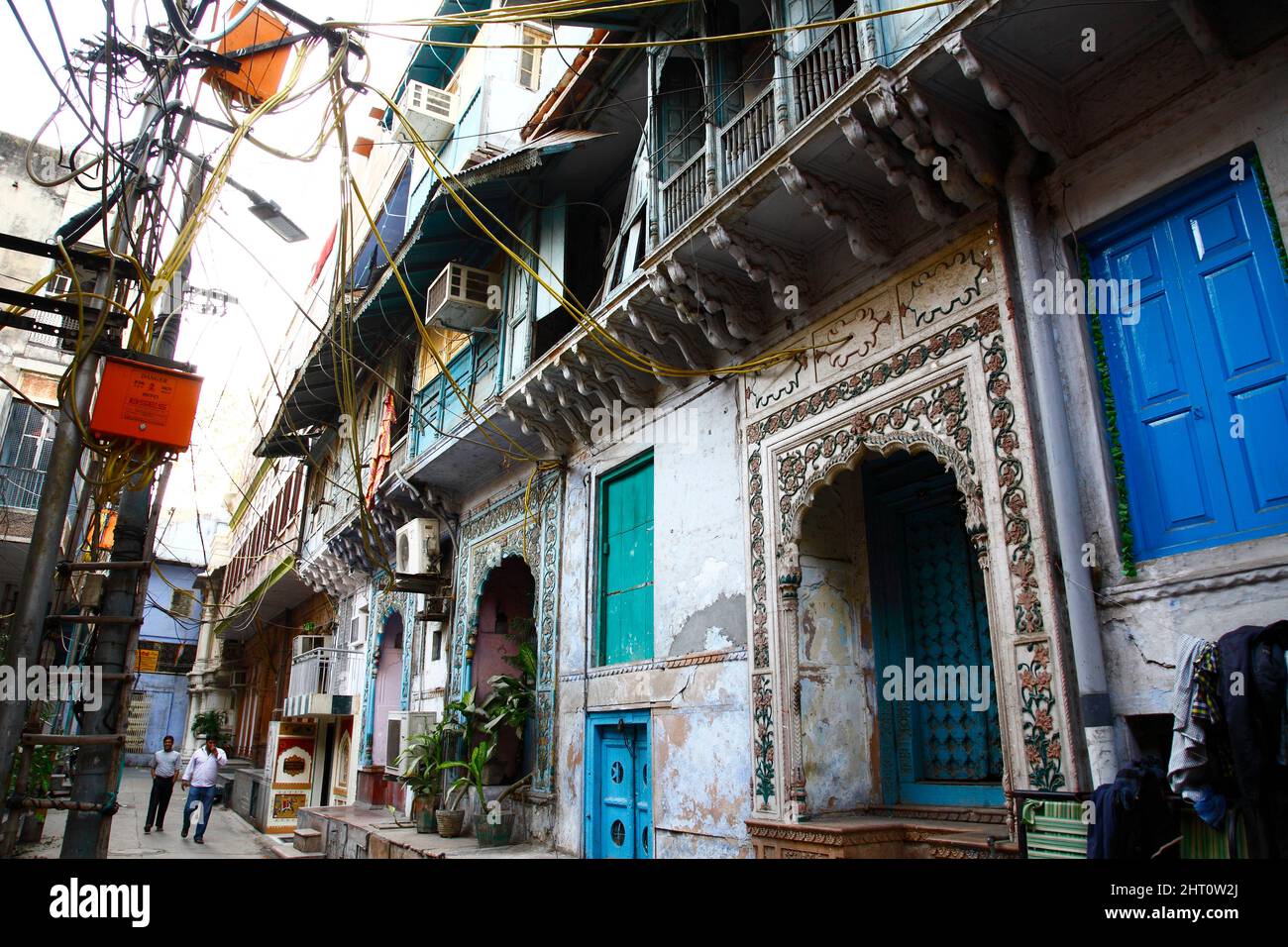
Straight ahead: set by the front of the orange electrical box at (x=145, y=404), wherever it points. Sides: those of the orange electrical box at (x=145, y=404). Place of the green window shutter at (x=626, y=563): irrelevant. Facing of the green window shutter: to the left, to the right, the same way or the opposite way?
to the right

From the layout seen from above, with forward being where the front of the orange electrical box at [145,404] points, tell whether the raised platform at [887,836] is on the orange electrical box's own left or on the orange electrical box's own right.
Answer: on the orange electrical box's own left

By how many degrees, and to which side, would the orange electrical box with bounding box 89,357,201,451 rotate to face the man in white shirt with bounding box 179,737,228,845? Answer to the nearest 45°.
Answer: approximately 180°

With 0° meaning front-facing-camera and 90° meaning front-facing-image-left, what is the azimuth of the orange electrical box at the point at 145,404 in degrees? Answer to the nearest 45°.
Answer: approximately 0°

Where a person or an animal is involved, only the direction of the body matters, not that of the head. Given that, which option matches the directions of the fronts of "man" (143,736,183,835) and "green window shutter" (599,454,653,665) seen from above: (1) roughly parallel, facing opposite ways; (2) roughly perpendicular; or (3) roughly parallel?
roughly perpendicular

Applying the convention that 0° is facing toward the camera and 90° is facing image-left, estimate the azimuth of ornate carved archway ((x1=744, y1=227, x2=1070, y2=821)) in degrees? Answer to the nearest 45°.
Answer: approximately 45°

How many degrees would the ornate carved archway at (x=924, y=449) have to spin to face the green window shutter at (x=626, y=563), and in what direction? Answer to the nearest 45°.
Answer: approximately 90° to its right

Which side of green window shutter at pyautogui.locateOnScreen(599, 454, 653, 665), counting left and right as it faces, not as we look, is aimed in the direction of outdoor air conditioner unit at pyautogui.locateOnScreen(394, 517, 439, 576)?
right

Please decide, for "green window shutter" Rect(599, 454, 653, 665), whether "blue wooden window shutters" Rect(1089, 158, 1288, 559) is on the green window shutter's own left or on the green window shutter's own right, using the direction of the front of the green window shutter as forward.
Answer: on the green window shutter's own left

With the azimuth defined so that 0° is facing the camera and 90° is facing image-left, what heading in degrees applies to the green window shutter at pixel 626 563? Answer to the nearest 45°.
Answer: approximately 45°

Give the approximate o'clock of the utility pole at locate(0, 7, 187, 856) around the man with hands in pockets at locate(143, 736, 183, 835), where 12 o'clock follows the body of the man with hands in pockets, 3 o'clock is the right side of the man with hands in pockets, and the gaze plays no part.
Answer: The utility pole is roughly at 12 o'clock from the man with hands in pockets.

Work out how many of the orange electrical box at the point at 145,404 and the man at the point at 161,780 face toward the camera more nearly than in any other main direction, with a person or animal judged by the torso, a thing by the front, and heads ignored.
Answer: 2
